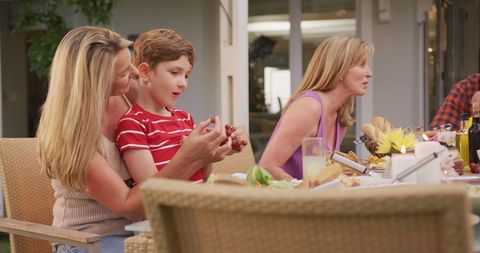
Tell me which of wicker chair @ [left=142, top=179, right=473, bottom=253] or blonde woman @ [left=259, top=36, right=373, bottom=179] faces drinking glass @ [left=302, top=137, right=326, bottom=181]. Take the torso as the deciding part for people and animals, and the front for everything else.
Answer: the wicker chair

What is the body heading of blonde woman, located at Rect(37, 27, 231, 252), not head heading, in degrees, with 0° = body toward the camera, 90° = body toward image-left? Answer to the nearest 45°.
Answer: approximately 270°

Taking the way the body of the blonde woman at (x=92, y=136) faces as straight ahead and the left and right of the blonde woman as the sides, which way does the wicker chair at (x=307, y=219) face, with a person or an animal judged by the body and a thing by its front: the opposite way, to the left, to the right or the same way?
to the left

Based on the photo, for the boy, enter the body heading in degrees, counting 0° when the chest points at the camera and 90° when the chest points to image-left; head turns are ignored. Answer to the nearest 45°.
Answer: approximately 315°

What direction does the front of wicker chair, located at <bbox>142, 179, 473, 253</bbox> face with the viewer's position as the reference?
facing away from the viewer

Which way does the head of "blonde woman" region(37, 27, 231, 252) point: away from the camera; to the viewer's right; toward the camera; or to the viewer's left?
to the viewer's right

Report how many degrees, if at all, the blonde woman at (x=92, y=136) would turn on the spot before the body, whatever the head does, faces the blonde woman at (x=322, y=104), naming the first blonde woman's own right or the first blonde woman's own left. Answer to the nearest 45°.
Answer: approximately 45° to the first blonde woman's own left
